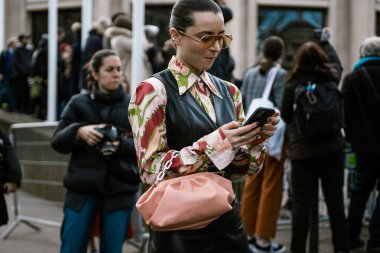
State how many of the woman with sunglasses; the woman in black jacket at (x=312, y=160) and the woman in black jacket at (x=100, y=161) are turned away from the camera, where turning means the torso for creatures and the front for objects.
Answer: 1

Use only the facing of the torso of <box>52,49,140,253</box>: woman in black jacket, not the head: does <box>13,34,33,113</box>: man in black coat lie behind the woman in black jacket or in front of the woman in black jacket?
behind

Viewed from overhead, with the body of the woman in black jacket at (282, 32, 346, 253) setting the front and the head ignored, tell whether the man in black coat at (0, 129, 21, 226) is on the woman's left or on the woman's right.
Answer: on the woman's left

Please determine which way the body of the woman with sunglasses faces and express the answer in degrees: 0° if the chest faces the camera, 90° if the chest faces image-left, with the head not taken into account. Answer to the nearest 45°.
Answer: approximately 315°

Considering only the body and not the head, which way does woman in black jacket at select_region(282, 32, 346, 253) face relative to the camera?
away from the camera

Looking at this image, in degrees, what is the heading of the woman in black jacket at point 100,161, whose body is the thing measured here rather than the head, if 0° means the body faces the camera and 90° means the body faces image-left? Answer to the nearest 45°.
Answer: approximately 315°

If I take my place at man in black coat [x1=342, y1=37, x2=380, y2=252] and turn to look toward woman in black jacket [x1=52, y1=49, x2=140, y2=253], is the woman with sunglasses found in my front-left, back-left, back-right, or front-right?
front-left

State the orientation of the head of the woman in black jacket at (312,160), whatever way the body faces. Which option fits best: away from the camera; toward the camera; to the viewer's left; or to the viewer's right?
away from the camera

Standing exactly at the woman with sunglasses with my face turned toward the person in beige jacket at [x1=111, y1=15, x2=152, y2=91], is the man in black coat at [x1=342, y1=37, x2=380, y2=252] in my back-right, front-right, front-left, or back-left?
front-right

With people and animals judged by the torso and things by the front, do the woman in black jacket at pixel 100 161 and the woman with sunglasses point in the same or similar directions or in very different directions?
same or similar directions

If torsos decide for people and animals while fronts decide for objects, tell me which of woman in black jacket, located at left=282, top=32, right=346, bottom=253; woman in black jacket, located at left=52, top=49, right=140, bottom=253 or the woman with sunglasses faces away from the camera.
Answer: woman in black jacket, located at left=282, top=32, right=346, bottom=253

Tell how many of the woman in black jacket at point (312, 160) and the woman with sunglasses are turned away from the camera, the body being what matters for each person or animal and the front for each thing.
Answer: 1

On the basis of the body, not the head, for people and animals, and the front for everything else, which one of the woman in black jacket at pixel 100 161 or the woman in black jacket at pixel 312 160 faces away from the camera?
the woman in black jacket at pixel 312 160

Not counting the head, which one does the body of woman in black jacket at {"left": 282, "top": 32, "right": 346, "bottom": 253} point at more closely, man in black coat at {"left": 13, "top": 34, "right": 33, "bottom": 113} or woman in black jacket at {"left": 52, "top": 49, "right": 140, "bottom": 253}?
the man in black coat

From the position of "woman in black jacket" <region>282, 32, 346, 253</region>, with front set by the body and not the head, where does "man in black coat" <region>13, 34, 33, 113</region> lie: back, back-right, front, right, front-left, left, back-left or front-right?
front-left
